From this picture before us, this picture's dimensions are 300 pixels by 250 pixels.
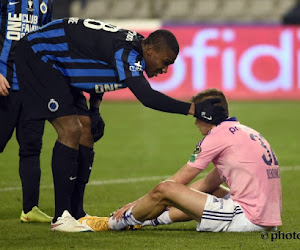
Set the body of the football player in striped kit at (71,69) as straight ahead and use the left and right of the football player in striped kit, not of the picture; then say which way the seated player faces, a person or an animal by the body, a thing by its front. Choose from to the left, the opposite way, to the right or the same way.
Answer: the opposite way

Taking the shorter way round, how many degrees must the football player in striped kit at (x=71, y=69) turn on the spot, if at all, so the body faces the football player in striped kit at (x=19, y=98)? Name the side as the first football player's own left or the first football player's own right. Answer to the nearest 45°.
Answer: approximately 135° to the first football player's own left

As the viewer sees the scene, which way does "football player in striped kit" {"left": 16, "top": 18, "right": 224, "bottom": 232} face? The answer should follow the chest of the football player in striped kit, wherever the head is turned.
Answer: to the viewer's right

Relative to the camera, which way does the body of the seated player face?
to the viewer's left

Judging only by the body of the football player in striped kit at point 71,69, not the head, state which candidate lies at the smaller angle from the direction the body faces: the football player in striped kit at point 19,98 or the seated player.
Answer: the seated player

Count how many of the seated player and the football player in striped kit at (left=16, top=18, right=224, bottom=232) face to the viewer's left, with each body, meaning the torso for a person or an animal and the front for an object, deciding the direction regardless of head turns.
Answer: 1

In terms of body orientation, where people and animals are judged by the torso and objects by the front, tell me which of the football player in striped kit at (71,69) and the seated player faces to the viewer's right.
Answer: the football player in striped kit

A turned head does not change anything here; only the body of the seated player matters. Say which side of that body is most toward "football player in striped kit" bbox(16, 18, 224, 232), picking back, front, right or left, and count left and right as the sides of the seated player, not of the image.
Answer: front
